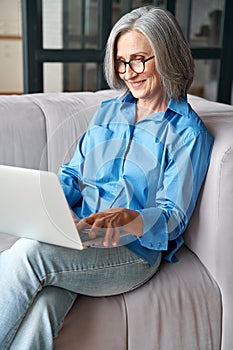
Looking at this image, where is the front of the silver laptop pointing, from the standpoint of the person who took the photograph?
facing away from the viewer and to the right of the viewer

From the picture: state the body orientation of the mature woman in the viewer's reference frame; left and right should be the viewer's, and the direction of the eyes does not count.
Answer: facing the viewer and to the left of the viewer

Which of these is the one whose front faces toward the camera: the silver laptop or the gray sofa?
the gray sofa

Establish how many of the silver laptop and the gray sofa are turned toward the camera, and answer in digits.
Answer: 1

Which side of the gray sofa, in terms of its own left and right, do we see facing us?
front

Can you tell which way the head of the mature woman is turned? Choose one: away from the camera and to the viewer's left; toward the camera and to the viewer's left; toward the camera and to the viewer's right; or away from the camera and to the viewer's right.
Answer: toward the camera and to the viewer's left
